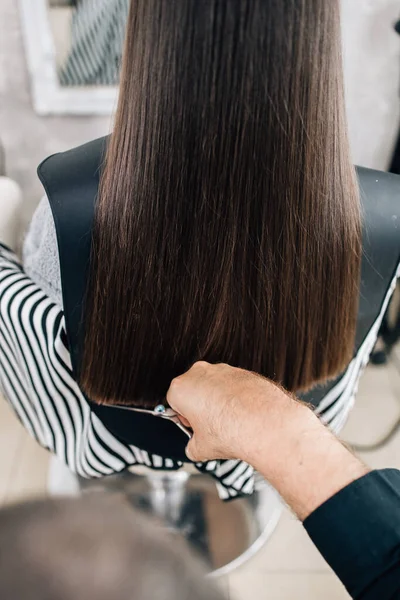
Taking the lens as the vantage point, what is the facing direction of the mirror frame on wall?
facing the viewer

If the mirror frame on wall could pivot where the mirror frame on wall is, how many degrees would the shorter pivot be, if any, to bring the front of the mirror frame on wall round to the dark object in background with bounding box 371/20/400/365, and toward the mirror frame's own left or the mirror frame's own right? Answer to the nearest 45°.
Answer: approximately 90° to the mirror frame's own left

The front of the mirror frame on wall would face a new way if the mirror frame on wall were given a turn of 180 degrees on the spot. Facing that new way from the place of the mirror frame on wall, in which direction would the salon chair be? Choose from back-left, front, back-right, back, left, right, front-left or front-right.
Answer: back
